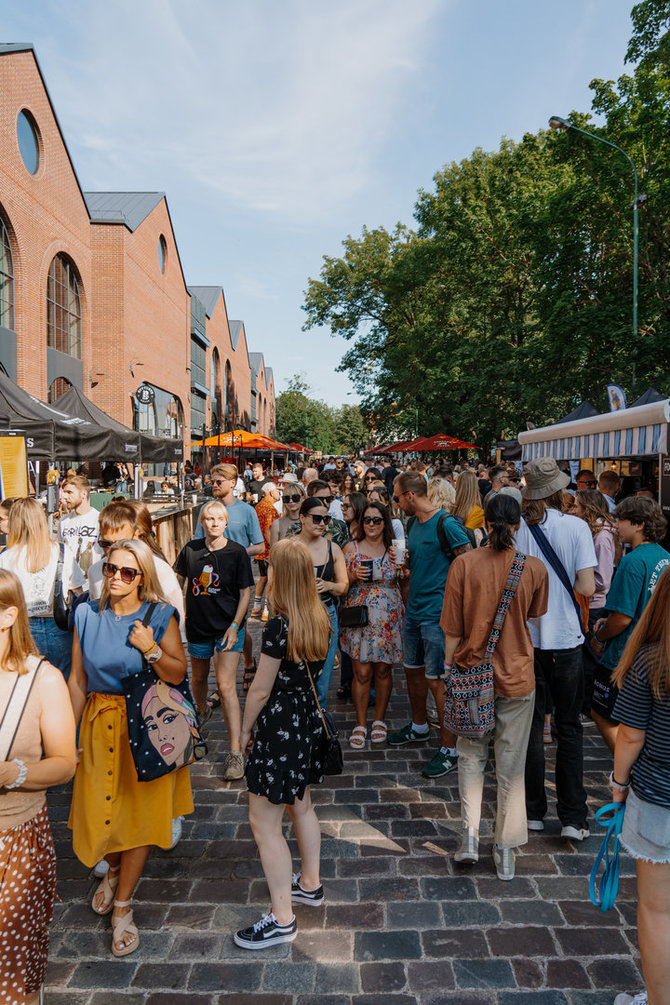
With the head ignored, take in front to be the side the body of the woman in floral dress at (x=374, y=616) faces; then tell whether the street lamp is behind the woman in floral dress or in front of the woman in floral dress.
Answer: behind

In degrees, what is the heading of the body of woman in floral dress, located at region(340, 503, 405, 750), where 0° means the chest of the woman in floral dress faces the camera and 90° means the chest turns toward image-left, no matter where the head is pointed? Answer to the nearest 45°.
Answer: approximately 0°

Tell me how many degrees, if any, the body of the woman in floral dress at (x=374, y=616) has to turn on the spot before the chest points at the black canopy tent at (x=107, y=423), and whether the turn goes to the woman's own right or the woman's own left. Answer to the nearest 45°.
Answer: approximately 135° to the woman's own right

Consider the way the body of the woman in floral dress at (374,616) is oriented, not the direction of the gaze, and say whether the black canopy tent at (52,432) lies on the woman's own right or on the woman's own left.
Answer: on the woman's own right

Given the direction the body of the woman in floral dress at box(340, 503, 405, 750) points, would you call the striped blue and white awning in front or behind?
behind

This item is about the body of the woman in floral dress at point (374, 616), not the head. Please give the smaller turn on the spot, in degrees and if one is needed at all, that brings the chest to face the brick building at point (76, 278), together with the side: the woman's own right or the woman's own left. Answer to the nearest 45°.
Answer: approximately 135° to the woman's own right
